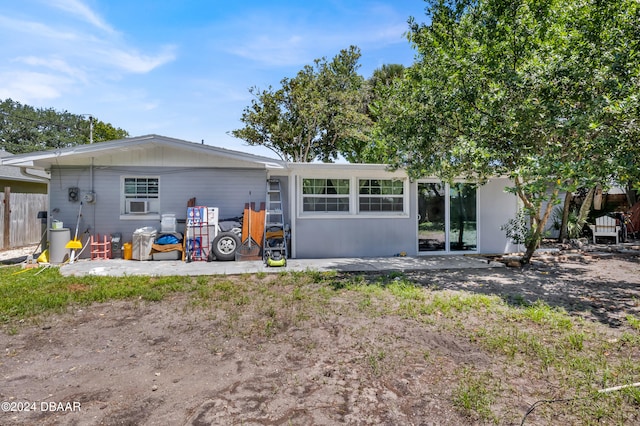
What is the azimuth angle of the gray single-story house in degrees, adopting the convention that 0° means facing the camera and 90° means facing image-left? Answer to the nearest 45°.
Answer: approximately 180°
